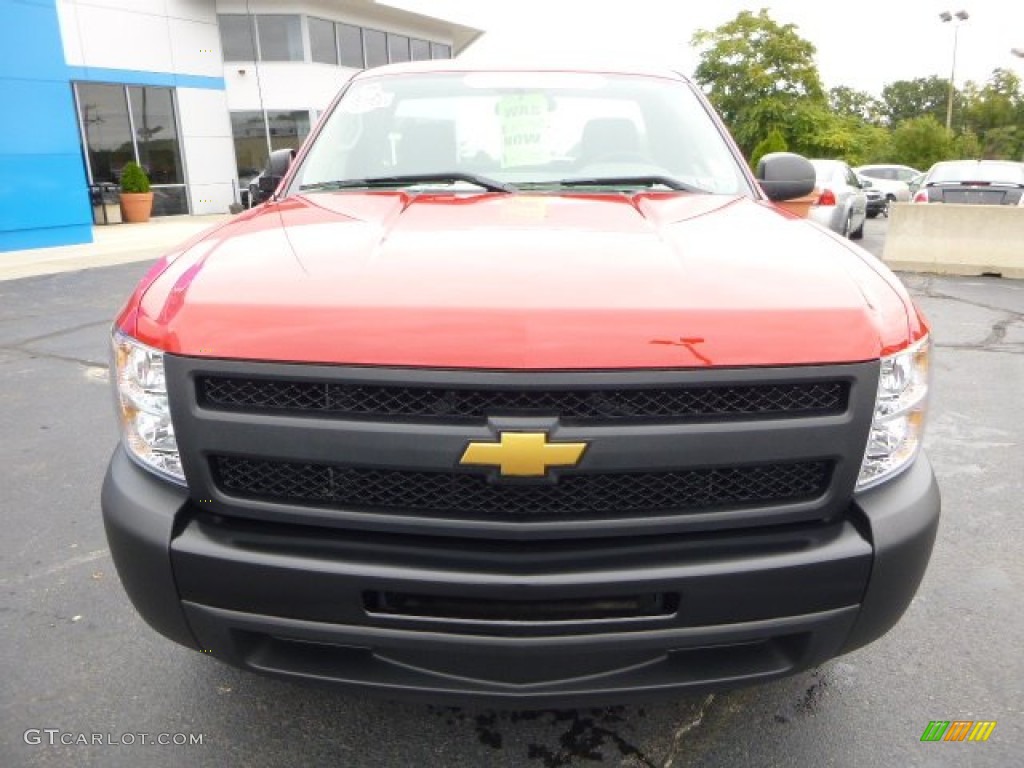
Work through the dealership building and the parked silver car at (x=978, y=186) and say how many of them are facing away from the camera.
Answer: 1

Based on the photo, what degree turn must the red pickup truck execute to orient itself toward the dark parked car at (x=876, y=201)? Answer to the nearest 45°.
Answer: approximately 135° to its left

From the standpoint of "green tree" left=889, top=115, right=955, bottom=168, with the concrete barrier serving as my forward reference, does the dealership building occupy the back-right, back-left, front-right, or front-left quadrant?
front-right

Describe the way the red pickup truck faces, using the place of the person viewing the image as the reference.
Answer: facing the viewer

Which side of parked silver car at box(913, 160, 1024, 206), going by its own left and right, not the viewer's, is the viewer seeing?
back

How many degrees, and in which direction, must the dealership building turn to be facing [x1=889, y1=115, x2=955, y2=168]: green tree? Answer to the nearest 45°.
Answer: approximately 45° to its left

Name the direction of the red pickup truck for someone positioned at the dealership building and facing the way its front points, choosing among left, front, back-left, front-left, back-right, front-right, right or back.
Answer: front-right

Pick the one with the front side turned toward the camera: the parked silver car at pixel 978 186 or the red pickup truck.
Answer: the red pickup truck

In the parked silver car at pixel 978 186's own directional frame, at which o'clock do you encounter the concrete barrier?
The concrete barrier is roughly at 6 o'clock from the parked silver car.

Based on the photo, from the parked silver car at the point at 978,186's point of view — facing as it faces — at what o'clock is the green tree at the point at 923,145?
The green tree is roughly at 12 o'clock from the parked silver car.
